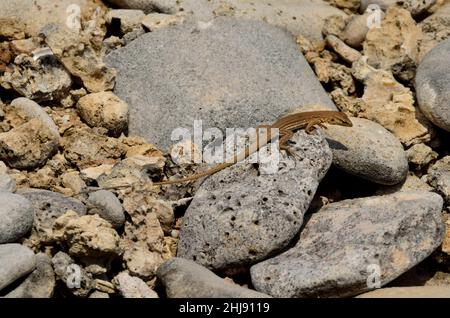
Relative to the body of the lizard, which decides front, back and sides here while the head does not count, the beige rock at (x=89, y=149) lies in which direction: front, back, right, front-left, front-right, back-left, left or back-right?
back

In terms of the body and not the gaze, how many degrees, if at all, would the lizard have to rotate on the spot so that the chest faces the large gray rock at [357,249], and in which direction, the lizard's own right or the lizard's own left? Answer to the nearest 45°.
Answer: approximately 90° to the lizard's own right

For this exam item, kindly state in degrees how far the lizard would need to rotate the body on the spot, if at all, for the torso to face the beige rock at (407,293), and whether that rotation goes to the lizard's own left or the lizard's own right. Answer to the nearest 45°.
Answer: approximately 45° to the lizard's own right

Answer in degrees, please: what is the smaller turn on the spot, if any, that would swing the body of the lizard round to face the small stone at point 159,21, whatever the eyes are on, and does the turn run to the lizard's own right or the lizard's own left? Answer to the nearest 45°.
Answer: approximately 135° to the lizard's own left

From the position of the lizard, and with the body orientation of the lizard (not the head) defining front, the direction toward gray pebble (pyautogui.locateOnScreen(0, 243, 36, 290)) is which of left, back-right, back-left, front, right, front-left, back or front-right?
back-right

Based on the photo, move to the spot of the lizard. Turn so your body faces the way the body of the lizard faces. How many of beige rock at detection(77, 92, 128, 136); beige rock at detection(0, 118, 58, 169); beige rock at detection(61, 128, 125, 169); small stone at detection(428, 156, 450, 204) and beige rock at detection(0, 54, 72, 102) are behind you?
4

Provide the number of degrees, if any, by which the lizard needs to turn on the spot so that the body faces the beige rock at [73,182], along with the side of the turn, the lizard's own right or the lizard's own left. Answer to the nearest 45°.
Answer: approximately 180°

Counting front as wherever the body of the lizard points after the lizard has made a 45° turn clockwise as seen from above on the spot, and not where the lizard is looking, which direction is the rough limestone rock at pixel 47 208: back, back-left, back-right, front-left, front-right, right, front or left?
right

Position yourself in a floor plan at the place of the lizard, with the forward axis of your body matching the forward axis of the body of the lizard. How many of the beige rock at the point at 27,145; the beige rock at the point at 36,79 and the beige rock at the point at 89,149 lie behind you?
3

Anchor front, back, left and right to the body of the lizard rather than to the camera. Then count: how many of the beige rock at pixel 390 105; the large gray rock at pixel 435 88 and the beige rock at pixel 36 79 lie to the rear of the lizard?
1

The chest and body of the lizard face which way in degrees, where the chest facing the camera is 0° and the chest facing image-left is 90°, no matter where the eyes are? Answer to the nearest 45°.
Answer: approximately 270°

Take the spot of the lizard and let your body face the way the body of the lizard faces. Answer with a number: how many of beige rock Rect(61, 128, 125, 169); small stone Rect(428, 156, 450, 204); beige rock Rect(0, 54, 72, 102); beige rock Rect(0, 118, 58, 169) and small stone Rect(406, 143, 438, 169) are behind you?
3

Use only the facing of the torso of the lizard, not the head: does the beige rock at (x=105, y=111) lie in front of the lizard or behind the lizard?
behind

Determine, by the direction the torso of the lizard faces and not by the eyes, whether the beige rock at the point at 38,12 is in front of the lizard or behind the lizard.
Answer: behind

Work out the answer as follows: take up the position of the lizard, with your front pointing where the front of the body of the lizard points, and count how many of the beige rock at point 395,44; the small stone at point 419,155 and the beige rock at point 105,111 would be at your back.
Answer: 1

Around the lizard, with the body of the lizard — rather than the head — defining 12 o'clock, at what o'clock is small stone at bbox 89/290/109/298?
The small stone is roughly at 4 o'clock from the lizard.
